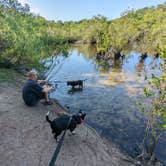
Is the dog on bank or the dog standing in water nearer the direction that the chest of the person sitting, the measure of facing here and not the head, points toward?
the dog standing in water

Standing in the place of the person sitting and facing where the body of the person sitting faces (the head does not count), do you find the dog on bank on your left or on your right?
on your right

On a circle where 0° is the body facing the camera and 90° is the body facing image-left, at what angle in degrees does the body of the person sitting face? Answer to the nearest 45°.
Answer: approximately 225°

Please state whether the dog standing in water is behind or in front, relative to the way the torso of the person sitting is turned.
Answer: in front
